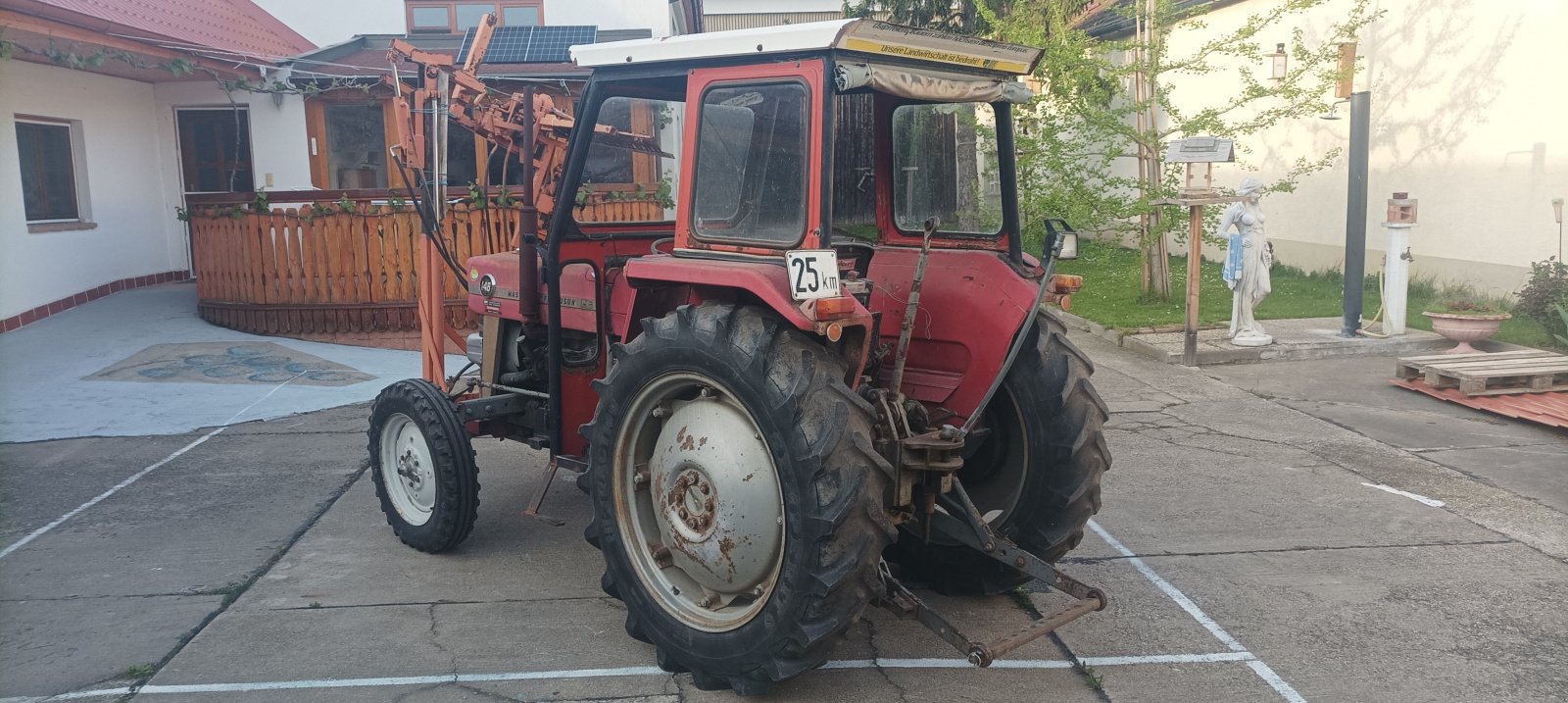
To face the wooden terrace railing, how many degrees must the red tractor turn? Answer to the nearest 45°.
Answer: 0° — it already faces it

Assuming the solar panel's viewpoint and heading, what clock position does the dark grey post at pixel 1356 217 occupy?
The dark grey post is roughly at 10 o'clock from the solar panel.

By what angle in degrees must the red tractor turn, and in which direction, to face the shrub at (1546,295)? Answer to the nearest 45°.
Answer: approximately 90° to its right

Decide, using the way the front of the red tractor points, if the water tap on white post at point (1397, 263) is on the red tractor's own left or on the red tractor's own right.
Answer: on the red tractor's own right

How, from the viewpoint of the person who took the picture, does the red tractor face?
facing away from the viewer and to the left of the viewer

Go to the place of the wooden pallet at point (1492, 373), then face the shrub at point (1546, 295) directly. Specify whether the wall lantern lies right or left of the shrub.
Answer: left

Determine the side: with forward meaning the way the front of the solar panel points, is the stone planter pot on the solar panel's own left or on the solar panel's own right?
on the solar panel's own left

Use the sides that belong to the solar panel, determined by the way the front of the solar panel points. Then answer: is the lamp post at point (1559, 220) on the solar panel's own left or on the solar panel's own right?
on the solar panel's own left

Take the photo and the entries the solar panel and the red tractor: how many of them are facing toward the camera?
1

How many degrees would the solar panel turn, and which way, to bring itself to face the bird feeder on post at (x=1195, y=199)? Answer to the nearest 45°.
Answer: approximately 45° to its left
